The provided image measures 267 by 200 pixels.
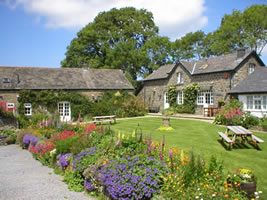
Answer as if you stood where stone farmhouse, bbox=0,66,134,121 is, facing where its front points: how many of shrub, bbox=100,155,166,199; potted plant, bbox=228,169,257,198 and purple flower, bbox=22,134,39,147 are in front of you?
3

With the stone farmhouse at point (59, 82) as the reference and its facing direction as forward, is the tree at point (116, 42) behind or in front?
behind

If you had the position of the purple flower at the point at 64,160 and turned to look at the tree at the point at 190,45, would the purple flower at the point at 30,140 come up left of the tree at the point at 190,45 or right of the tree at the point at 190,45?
left

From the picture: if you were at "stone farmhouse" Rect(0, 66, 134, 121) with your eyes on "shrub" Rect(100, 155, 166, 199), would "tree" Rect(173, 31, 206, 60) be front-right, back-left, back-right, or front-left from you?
back-left

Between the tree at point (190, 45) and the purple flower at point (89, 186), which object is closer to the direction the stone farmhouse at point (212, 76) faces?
the purple flower

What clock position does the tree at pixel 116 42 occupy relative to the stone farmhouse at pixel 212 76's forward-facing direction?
The tree is roughly at 3 o'clock from the stone farmhouse.

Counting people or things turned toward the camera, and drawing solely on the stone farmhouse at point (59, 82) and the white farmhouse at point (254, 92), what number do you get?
2

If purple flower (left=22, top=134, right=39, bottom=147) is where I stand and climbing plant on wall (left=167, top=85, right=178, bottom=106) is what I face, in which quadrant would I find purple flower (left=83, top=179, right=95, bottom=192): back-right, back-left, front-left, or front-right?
back-right

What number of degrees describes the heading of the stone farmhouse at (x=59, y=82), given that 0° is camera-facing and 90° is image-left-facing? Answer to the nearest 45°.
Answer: approximately 0°

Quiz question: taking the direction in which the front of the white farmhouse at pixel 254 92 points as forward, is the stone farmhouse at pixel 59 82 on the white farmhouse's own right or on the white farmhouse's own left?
on the white farmhouse's own right
